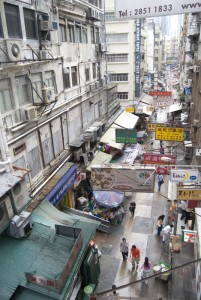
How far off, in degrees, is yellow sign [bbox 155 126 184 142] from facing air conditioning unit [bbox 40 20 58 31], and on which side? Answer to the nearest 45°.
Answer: approximately 45° to its right

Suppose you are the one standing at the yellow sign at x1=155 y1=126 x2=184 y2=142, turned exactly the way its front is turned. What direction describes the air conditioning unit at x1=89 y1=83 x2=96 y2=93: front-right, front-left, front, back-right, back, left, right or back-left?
back-right

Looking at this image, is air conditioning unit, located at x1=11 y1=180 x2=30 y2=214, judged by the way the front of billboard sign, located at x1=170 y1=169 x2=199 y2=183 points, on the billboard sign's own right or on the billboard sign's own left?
on the billboard sign's own right

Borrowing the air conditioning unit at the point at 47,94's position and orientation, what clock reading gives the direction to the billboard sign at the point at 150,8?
The billboard sign is roughly at 1 o'clock from the air conditioning unit.

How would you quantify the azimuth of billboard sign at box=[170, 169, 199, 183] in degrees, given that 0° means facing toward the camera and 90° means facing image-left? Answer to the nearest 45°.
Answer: approximately 0°

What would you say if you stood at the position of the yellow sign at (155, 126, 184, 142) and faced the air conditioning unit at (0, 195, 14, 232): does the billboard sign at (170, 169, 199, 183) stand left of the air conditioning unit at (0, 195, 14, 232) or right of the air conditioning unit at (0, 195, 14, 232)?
left
